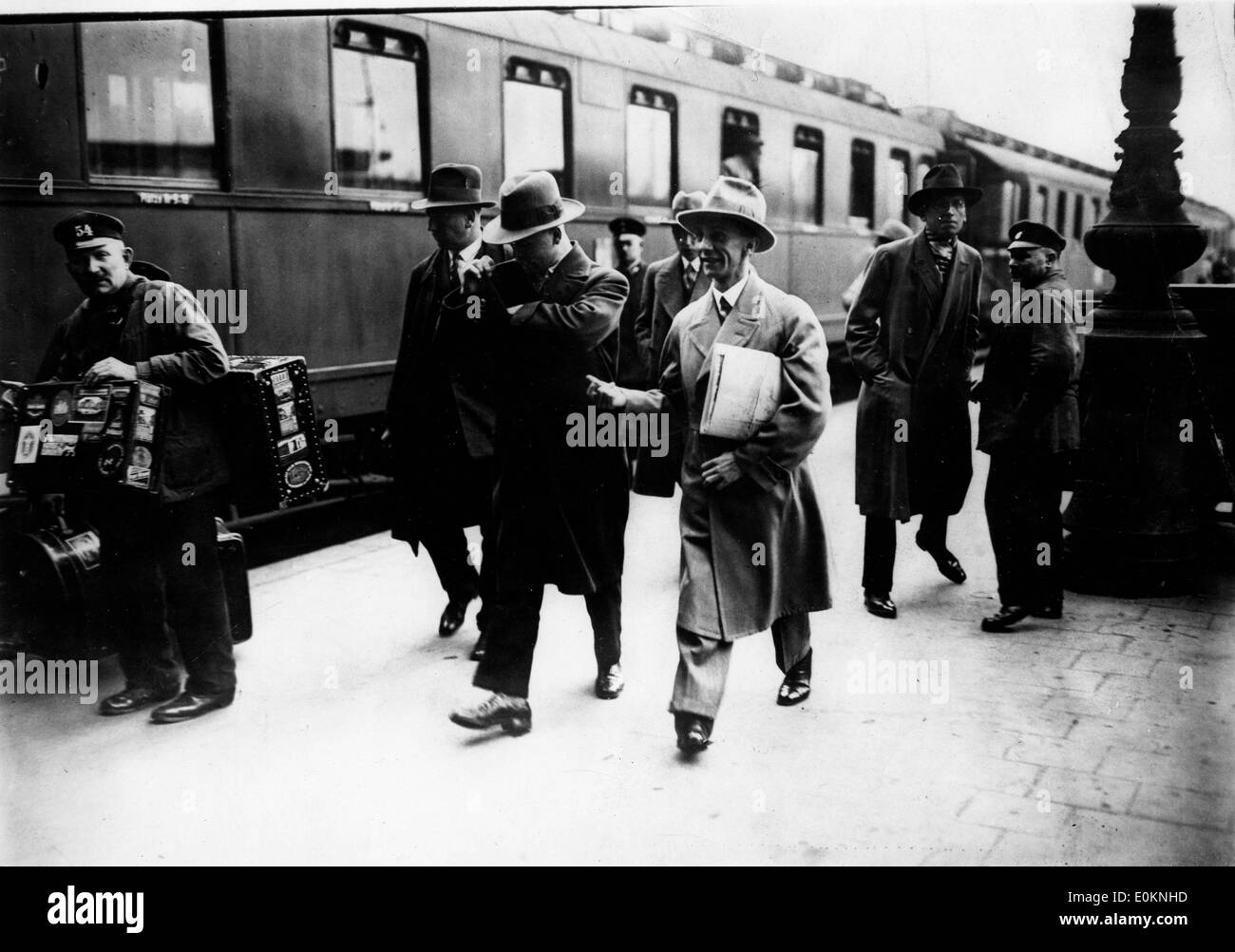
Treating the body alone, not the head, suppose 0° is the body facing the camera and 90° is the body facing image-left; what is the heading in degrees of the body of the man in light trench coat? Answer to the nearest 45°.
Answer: approximately 45°

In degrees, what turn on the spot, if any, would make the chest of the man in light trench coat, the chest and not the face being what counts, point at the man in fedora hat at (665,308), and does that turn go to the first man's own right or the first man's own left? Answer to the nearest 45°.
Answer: approximately 135° to the first man's own right

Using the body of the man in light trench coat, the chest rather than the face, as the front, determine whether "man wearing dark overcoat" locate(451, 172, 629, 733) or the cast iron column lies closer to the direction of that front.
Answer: the man wearing dark overcoat

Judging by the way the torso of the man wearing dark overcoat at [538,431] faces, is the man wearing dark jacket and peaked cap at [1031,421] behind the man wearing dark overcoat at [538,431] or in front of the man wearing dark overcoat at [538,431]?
behind

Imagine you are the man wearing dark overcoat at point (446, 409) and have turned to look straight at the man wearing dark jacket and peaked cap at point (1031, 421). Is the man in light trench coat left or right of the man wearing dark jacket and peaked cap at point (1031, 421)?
right

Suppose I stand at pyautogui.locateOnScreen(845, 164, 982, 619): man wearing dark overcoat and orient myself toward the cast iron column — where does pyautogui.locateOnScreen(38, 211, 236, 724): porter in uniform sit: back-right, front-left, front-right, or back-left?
back-right
